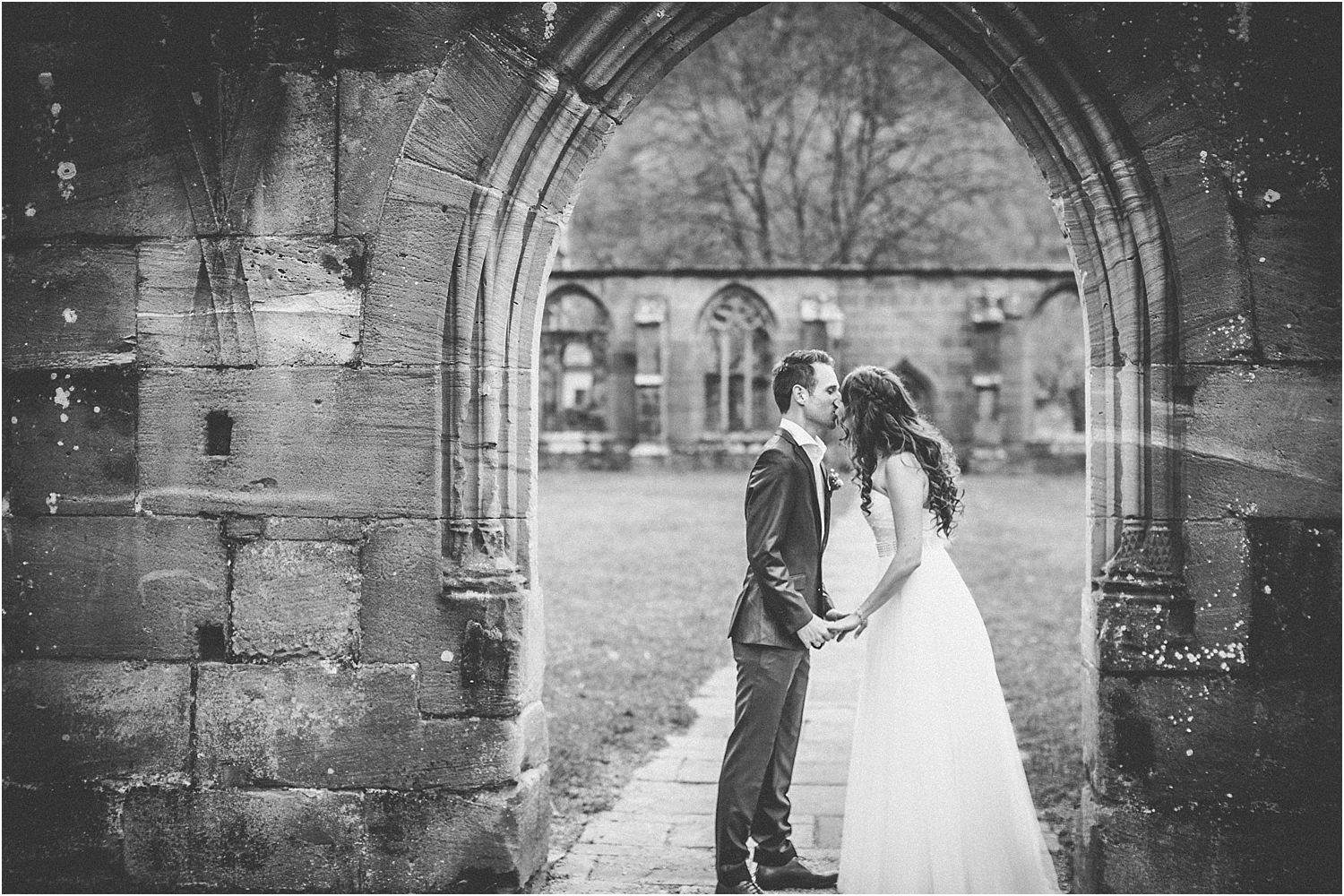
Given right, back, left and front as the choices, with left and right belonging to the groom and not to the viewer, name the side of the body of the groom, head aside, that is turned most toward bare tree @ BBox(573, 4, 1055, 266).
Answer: left

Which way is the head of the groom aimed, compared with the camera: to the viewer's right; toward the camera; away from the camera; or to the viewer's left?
to the viewer's right

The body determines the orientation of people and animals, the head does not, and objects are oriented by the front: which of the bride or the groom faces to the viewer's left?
the bride

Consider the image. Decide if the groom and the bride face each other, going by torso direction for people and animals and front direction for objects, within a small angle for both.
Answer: yes

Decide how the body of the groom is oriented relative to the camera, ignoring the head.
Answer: to the viewer's right

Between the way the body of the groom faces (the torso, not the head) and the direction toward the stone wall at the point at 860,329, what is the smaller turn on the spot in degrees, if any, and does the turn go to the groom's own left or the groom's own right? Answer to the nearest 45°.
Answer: approximately 90° to the groom's own left

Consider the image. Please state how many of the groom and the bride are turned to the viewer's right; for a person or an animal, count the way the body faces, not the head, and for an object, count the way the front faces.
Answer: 1

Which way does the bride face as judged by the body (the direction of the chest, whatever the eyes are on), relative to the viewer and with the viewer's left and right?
facing to the left of the viewer

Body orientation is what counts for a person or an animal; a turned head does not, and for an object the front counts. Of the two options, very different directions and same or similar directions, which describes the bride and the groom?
very different directions

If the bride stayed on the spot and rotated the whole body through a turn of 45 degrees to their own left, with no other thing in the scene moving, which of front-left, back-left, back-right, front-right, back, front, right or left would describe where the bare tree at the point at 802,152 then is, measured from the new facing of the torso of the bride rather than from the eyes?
back-right

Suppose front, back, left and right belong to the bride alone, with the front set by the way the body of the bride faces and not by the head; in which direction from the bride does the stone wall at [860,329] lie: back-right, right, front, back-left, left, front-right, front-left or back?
right
